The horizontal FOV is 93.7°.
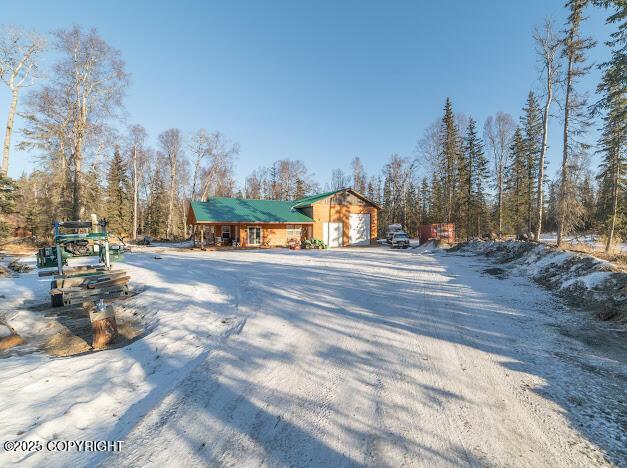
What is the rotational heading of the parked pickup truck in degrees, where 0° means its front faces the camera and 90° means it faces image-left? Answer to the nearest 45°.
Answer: approximately 0°

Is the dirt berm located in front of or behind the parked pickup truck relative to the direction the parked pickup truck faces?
in front

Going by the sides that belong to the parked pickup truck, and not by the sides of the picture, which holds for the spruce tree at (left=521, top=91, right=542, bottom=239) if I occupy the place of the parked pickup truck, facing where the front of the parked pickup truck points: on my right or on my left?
on my left

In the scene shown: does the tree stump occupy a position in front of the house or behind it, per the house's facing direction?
in front

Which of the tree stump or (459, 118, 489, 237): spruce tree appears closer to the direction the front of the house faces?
the tree stump

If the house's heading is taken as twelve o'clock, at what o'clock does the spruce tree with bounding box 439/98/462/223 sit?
The spruce tree is roughly at 9 o'clock from the house.

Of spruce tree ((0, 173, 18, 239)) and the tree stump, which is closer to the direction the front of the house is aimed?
the tree stump

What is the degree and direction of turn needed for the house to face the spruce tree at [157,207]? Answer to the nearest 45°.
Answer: approximately 135° to its right

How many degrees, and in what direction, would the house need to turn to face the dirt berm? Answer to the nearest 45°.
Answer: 0° — it already faces it

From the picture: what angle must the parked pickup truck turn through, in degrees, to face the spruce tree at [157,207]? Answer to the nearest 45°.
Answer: approximately 90° to its right

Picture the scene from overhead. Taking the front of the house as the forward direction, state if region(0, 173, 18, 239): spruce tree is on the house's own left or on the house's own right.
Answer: on the house's own right

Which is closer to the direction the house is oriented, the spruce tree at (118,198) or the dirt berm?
the dirt berm
